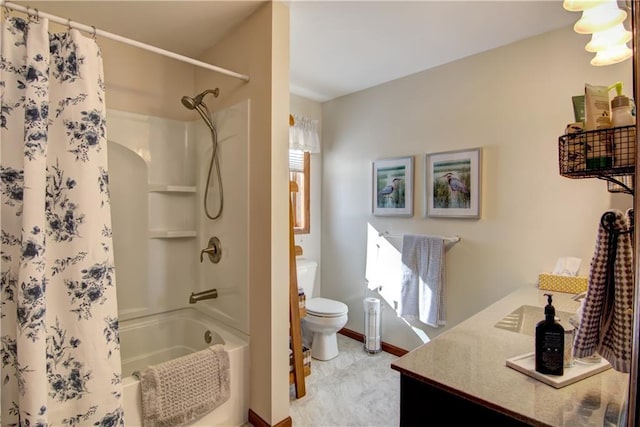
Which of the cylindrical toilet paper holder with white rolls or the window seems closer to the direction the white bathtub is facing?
the cylindrical toilet paper holder with white rolls

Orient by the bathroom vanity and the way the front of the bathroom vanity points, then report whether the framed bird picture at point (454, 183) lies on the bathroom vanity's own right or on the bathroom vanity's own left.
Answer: on the bathroom vanity's own right

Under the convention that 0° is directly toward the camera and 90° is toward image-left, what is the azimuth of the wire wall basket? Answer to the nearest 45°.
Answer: approximately 45°

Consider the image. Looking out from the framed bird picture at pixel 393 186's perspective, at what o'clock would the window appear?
The window is roughly at 2 o'clock from the framed bird picture.

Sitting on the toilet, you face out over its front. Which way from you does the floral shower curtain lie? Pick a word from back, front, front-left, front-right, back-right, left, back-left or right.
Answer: right

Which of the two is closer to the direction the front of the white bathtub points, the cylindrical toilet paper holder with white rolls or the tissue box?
the tissue box

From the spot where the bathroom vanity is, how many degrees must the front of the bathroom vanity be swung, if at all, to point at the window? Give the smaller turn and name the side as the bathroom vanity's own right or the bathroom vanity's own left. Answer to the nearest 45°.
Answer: approximately 90° to the bathroom vanity's own right

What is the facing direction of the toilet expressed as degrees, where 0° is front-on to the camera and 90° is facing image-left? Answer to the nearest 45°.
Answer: approximately 315°

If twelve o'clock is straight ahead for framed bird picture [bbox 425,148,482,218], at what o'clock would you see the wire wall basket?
The wire wall basket is roughly at 10 o'clock from the framed bird picture.

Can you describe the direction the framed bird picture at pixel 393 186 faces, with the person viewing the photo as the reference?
facing the viewer and to the left of the viewer

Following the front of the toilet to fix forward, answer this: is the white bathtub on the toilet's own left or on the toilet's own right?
on the toilet's own right

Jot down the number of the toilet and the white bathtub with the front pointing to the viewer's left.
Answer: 0

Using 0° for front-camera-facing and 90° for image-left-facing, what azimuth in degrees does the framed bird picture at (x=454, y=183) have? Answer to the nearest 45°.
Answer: approximately 45°
